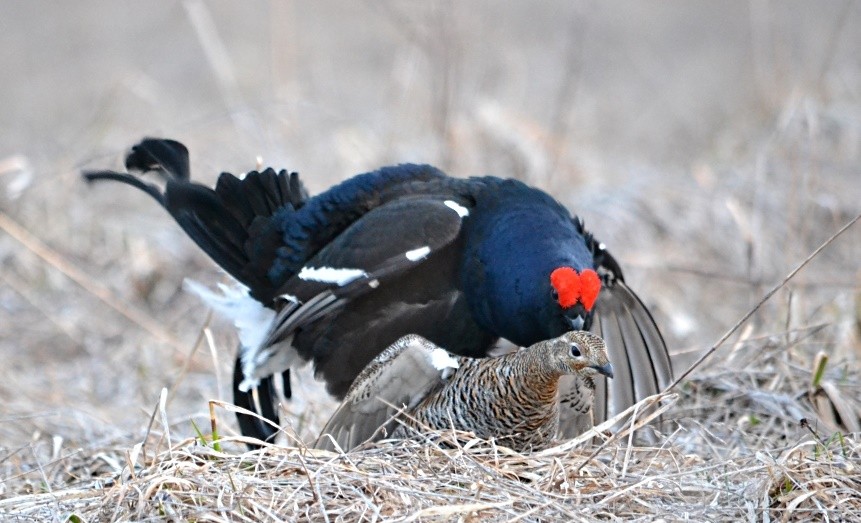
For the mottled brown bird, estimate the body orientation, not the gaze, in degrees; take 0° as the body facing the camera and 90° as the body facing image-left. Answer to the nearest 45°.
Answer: approximately 315°

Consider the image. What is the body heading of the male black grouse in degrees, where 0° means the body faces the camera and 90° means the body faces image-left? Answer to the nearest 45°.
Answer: approximately 315°
